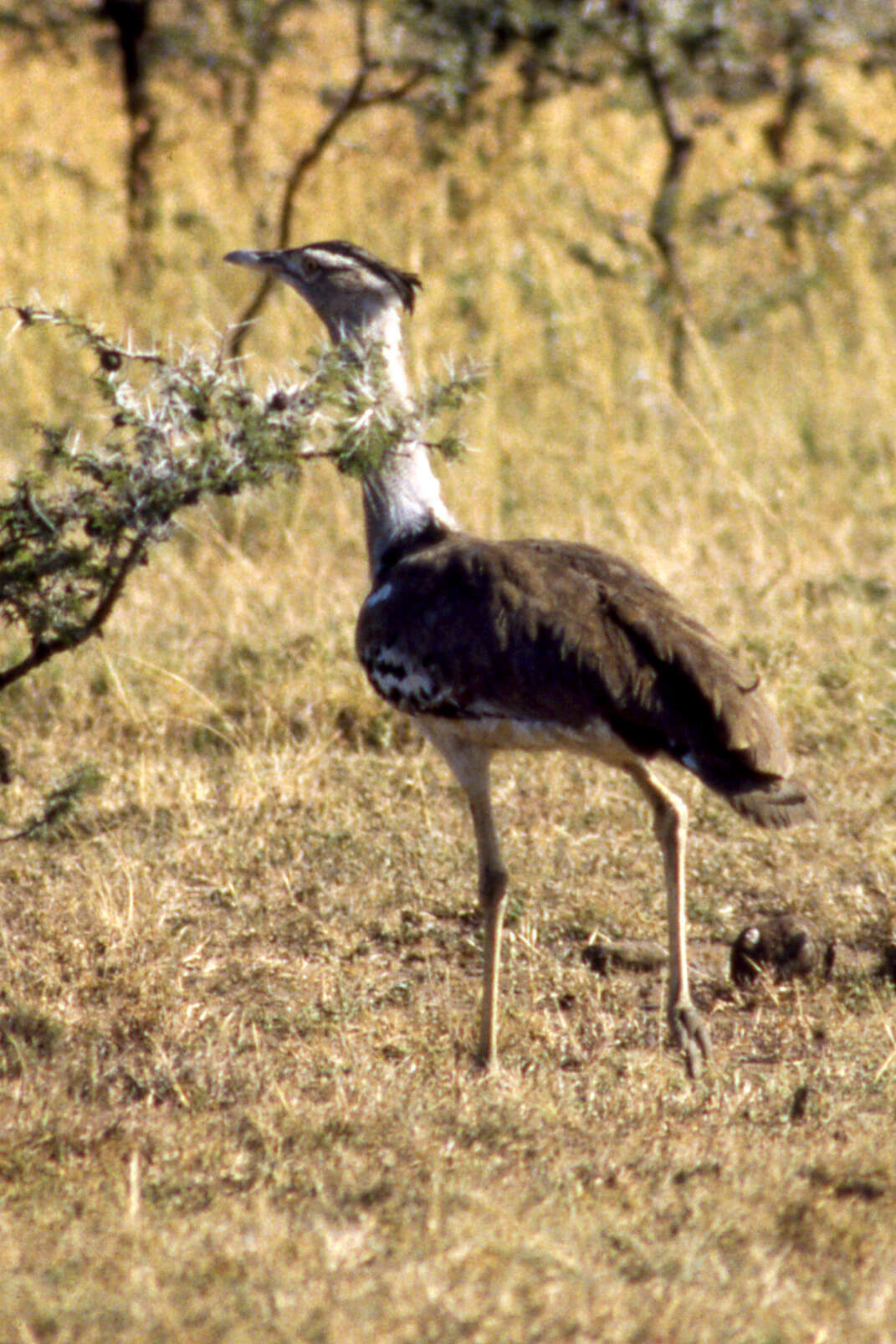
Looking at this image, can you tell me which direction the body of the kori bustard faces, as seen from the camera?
to the viewer's left
